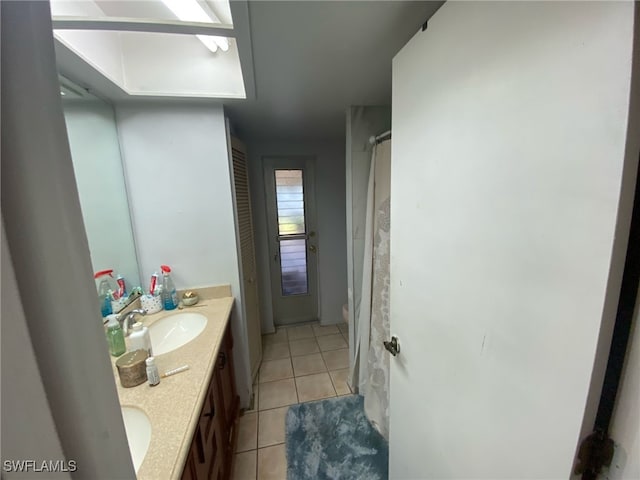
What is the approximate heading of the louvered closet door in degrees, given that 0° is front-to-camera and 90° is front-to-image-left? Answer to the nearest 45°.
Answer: approximately 270°

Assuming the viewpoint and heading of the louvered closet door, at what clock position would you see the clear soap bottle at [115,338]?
The clear soap bottle is roughly at 4 o'clock from the louvered closet door.

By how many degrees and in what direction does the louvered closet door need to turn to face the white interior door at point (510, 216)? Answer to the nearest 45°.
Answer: approximately 90° to its right

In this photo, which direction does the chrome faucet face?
to the viewer's right

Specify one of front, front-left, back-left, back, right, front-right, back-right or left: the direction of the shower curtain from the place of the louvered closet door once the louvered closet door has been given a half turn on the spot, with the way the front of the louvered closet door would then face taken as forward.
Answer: back-left

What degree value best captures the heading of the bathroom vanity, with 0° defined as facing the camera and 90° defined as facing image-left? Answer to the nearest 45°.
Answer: approximately 270°

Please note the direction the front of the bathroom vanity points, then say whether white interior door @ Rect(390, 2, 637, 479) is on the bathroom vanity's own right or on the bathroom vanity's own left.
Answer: on the bathroom vanity's own right

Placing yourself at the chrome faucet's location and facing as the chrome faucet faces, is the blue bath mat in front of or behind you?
in front

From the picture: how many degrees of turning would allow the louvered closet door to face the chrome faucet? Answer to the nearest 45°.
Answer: approximately 135° to its right

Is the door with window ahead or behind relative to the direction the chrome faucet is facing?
ahead
